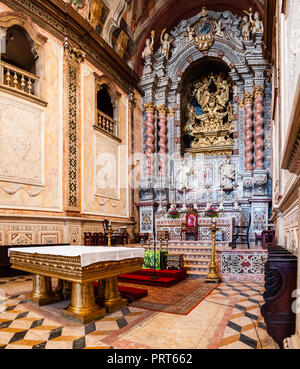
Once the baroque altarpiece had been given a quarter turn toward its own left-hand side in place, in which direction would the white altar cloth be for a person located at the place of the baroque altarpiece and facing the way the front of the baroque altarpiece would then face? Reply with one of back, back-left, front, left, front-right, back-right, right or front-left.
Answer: right

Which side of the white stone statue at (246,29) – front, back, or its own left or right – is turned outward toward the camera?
front

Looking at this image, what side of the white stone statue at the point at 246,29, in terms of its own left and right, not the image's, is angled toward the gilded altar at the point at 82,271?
front

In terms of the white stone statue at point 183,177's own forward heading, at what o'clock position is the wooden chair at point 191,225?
The wooden chair is roughly at 12 o'clock from the white stone statue.

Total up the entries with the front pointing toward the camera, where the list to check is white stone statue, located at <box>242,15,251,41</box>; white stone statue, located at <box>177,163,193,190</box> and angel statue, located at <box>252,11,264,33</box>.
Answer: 3

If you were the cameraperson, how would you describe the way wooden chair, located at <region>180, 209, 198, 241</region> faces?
facing the viewer and to the left of the viewer

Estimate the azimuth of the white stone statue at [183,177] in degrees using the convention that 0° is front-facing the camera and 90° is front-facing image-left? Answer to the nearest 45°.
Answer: approximately 0°

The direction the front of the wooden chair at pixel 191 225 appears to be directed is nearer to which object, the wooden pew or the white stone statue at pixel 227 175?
the wooden pew

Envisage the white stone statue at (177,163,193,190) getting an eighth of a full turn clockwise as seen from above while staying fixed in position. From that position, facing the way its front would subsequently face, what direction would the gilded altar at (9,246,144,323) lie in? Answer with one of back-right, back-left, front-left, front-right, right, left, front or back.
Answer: front-left

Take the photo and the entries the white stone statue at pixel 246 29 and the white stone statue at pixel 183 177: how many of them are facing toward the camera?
2
